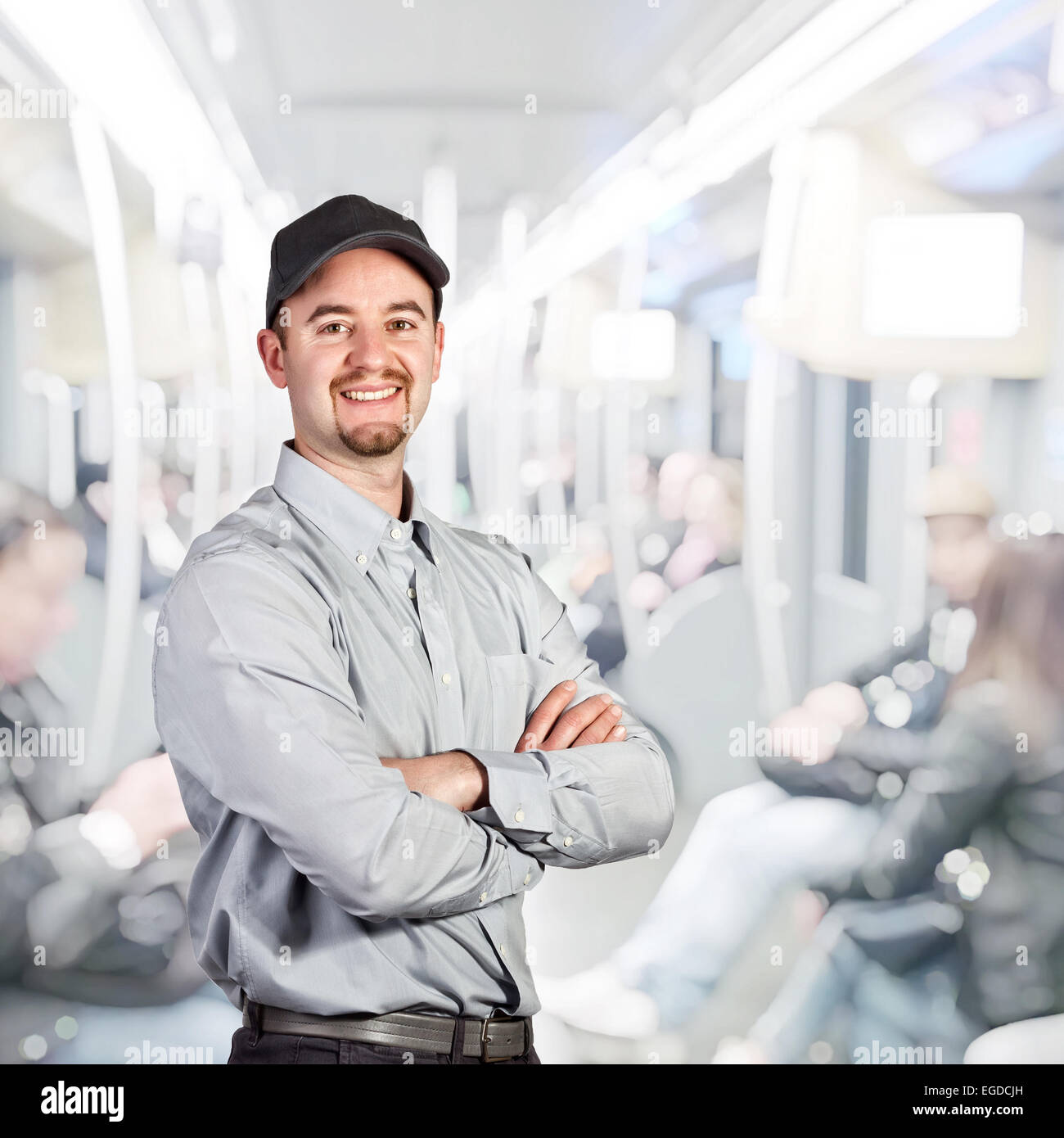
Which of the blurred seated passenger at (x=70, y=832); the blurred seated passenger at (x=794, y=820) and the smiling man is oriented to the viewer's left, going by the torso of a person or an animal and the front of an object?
the blurred seated passenger at (x=794, y=820)

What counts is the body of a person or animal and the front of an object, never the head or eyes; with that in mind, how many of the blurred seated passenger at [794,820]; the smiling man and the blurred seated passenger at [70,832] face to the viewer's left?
1

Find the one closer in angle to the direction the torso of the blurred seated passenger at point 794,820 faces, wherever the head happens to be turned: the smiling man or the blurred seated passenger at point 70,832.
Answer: the blurred seated passenger

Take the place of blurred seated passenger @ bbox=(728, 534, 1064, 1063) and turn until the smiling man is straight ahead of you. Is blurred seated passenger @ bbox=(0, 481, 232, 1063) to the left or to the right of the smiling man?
right

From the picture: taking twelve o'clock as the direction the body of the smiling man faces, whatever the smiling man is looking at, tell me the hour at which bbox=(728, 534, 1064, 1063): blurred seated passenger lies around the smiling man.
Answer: The blurred seated passenger is roughly at 9 o'clock from the smiling man.

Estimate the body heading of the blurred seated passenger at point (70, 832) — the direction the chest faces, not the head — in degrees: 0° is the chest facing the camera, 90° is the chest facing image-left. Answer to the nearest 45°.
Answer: approximately 270°

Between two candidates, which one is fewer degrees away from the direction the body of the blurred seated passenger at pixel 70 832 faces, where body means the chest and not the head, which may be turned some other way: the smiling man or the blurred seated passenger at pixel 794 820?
the blurred seated passenger

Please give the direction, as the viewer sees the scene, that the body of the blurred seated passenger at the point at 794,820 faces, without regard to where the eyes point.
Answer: to the viewer's left

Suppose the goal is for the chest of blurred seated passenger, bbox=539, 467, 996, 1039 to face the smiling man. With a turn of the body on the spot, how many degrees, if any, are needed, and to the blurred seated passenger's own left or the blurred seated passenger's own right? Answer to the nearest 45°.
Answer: approximately 90° to the blurred seated passenger's own left

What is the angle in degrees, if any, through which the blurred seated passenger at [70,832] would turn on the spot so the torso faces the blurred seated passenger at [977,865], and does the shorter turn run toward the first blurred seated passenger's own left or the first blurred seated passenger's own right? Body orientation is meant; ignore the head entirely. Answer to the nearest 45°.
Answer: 0° — they already face them

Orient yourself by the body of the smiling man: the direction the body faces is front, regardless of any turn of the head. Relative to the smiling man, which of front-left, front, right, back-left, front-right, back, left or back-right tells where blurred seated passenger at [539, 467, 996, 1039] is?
left
